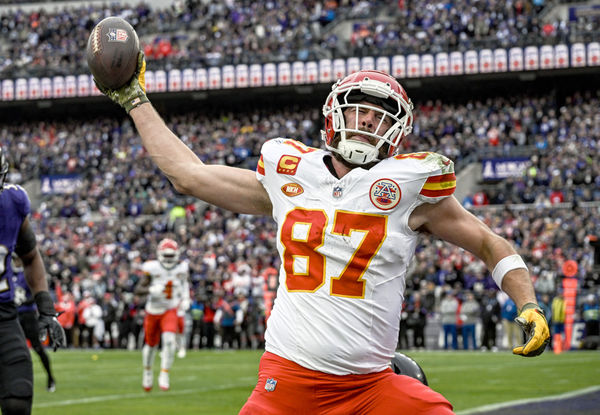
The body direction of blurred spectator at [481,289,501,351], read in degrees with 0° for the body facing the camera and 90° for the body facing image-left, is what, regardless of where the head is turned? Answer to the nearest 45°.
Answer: approximately 0°

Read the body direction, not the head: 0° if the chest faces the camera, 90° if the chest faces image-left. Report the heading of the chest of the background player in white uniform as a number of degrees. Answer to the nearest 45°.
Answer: approximately 0°

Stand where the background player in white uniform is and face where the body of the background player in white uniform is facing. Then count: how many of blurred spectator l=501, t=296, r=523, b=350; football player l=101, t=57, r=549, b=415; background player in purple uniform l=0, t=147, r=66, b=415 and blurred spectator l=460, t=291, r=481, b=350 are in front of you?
2

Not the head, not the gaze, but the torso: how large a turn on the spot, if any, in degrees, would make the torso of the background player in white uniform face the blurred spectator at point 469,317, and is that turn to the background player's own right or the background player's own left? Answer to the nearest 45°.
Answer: approximately 135° to the background player's own left
